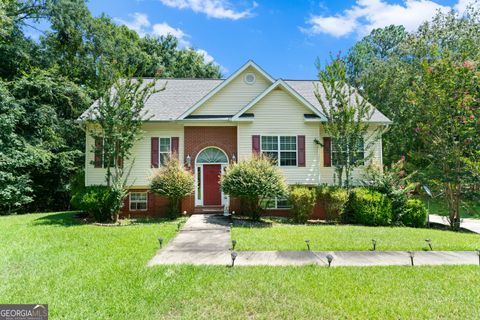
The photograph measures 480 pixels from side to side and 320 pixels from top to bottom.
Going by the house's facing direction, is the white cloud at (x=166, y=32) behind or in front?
behind

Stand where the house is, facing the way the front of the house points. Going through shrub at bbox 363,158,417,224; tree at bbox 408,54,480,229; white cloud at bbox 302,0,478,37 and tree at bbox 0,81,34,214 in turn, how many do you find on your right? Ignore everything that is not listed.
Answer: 1

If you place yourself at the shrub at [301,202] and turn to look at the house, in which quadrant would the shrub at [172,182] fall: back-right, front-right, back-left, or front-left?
front-left

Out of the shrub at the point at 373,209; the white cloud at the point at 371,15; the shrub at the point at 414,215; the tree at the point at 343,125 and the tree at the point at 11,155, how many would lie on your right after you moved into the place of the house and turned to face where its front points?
1

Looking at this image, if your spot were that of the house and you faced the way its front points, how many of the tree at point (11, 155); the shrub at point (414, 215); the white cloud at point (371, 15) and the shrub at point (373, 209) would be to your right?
1

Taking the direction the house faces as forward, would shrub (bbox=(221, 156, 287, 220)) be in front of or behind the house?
in front

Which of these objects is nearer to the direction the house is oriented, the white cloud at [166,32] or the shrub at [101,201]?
the shrub

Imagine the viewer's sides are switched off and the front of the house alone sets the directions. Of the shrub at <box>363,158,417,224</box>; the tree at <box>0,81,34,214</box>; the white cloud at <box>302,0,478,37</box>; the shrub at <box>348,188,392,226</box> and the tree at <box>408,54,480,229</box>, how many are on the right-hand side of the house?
1

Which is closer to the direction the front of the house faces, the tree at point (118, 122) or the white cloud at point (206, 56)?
the tree

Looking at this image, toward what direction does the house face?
toward the camera

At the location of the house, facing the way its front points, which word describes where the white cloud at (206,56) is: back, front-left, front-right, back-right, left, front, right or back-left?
back

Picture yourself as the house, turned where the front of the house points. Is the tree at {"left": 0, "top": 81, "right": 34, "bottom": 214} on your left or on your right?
on your right

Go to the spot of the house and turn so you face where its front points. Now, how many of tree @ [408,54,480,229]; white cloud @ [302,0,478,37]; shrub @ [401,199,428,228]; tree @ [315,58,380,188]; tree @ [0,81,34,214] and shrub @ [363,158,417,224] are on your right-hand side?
1

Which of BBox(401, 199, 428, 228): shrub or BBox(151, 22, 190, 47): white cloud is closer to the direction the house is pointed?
the shrub

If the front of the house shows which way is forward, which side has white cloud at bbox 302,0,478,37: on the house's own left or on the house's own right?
on the house's own left
